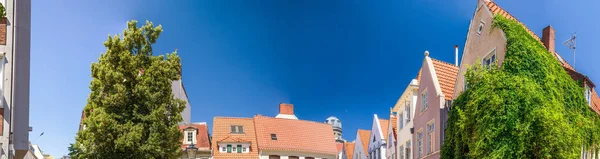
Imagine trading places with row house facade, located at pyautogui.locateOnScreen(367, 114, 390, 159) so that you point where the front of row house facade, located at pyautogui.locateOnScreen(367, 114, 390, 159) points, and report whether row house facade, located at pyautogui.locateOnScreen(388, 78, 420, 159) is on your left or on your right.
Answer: on your left

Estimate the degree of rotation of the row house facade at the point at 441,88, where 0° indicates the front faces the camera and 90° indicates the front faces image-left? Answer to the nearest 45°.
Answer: approximately 45°
